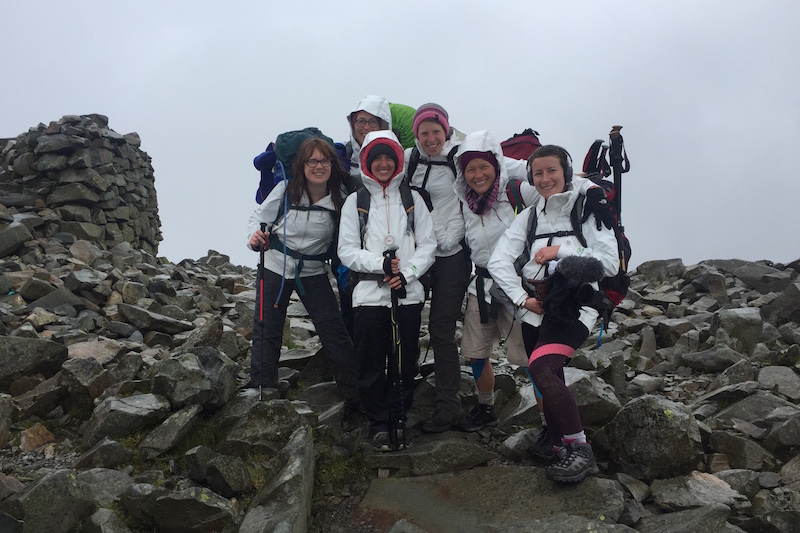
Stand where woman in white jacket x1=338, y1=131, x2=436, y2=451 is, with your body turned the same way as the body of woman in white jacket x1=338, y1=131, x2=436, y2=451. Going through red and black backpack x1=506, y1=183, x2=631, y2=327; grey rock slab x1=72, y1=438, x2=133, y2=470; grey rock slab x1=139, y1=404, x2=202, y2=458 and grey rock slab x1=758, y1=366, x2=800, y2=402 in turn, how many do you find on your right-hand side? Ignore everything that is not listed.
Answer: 2

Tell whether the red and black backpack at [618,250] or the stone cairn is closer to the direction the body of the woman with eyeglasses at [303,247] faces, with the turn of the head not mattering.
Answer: the red and black backpack

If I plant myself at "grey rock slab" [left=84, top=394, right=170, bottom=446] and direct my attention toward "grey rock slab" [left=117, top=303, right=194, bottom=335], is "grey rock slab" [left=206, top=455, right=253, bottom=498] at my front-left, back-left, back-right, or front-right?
back-right

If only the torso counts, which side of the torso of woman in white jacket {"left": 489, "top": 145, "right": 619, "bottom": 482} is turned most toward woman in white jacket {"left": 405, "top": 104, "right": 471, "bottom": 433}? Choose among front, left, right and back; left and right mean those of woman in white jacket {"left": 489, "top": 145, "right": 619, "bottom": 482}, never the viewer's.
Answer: right

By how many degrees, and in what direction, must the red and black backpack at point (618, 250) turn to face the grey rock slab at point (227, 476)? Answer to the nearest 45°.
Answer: approximately 135° to its left
